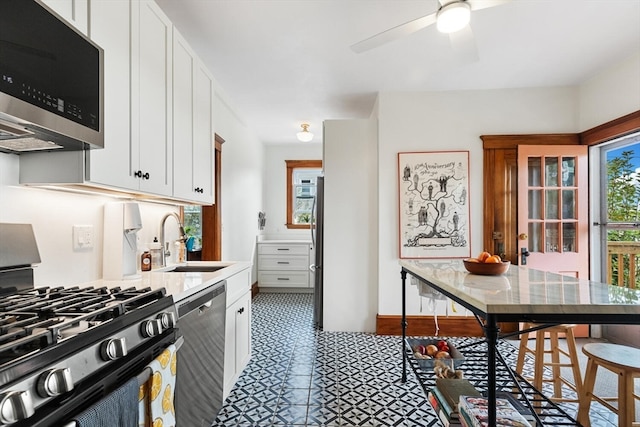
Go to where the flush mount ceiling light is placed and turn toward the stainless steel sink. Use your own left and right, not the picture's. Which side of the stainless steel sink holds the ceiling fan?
left

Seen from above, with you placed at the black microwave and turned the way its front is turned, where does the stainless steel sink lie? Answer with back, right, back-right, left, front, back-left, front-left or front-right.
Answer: left

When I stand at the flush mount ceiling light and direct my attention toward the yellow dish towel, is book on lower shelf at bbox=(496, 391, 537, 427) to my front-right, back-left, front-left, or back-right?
front-left

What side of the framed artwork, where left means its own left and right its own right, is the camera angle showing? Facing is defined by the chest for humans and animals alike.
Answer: front

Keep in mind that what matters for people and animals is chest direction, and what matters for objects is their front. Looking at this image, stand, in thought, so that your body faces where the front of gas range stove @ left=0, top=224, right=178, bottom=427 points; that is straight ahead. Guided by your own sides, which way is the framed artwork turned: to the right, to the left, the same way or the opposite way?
to the right

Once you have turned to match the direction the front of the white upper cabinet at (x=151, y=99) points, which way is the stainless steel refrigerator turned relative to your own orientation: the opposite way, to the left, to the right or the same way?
the opposite way

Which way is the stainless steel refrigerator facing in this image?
to the viewer's left

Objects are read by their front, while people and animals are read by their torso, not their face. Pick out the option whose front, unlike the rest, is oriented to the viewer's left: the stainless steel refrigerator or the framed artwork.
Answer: the stainless steel refrigerator

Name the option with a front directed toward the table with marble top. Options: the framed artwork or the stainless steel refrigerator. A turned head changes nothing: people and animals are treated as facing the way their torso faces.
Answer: the framed artwork

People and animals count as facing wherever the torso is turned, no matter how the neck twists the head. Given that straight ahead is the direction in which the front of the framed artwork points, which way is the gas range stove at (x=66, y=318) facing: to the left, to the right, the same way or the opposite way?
to the left

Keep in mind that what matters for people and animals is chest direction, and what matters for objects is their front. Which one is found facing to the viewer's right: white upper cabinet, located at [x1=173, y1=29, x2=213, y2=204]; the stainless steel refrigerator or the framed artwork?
the white upper cabinet

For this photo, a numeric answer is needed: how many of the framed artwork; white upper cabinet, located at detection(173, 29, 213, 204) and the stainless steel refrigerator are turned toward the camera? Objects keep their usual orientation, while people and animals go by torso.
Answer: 1

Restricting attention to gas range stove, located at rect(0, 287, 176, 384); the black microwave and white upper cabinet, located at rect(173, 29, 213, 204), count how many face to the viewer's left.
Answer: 0

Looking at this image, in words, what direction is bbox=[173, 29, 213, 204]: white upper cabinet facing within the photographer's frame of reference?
facing to the right of the viewer

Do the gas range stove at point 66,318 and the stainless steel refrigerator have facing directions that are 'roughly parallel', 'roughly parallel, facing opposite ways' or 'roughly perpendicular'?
roughly parallel, facing opposite ways
